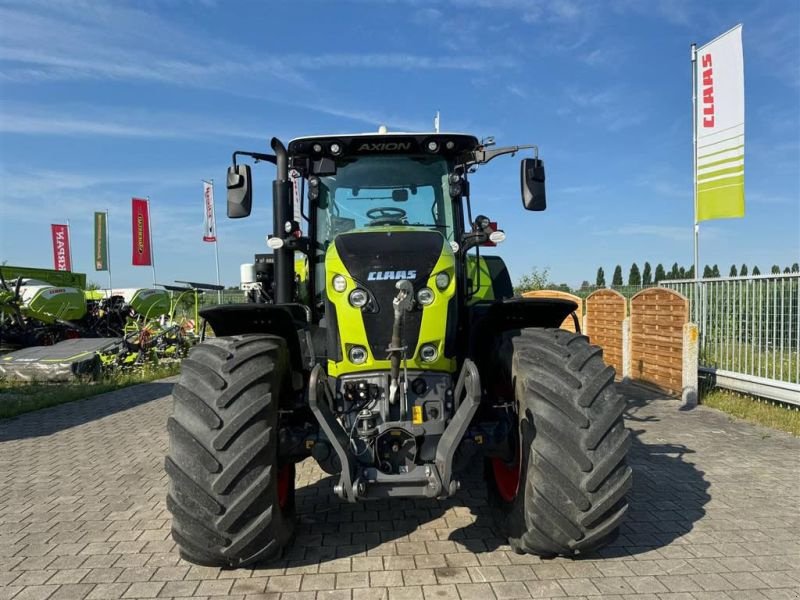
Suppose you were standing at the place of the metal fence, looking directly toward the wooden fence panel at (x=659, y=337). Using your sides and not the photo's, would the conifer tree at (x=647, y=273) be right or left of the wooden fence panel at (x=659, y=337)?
right

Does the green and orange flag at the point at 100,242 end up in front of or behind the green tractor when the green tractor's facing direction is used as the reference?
behind

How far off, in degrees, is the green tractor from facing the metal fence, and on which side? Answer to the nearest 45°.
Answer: approximately 135° to its left

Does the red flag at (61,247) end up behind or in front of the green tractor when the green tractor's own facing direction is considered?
behind

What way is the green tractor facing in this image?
toward the camera

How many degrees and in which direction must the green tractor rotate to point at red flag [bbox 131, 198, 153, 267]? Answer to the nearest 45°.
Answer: approximately 135° to its right

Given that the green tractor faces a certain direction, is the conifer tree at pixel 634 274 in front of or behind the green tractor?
behind

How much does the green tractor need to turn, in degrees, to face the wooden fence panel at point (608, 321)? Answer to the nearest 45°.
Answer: approximately 135° to its left

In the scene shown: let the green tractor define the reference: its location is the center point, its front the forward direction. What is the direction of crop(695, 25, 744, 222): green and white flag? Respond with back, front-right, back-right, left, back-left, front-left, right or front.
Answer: back-left

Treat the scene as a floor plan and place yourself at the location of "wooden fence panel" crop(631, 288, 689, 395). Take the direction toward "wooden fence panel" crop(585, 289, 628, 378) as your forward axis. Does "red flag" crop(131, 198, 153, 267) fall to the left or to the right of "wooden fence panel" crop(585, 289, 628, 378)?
left
